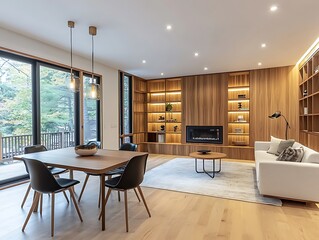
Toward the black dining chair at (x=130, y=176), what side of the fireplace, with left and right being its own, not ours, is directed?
front

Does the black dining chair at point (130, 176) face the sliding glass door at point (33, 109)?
yes

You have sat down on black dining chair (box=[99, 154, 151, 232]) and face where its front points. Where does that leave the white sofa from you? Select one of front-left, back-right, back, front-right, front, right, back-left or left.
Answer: back-right

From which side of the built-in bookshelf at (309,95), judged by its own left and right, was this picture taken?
left

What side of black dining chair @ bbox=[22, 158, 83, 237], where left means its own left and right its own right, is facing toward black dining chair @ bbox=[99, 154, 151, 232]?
right

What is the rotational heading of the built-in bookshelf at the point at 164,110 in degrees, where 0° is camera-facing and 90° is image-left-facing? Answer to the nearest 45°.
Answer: approximately 0°

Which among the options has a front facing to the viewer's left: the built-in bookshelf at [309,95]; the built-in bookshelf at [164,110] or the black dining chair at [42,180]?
the built-in bookshelf at [309,95]

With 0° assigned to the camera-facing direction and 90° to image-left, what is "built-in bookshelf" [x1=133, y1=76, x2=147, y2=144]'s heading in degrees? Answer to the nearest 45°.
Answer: approximately 315°

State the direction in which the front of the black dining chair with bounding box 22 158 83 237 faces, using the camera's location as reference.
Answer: facing away from the viewer and to the right of the viewer

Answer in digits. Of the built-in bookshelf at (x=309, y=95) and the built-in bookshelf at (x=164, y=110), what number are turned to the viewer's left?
1

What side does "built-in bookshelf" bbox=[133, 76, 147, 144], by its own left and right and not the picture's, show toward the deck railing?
right

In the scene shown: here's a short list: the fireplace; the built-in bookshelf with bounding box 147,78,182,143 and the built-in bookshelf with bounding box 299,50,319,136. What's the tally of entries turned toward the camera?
2

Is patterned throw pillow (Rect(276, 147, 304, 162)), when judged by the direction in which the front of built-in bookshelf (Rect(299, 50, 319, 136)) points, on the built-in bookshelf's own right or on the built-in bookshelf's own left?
on the built-in bookshelf's own left

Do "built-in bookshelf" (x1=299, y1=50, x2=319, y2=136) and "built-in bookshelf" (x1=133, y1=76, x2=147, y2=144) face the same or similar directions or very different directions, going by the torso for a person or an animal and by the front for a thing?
very different directions

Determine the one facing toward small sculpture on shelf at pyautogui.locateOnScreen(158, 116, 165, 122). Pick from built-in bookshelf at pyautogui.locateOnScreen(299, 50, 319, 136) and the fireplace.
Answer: the built-in bookshelf

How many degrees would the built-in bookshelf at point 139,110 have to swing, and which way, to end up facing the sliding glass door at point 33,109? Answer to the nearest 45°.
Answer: approximately 90° to its right

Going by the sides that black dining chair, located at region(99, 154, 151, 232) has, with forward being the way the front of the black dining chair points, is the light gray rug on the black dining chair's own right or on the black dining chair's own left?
on the black dining chair's own right
